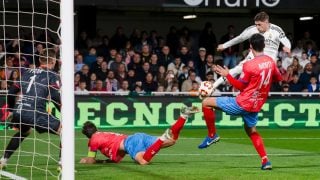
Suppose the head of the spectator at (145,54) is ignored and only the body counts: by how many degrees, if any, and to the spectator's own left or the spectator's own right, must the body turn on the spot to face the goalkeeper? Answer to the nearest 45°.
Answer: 0° — they already face them

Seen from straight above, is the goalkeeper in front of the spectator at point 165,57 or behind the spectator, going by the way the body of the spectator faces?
in front

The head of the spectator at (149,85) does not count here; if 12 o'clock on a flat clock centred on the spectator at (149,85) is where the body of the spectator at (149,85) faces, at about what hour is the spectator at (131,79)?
the spectator at (131,79) is roughly at 3 o'clock from the spectator at (149,85).
